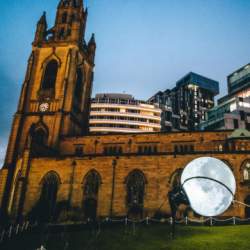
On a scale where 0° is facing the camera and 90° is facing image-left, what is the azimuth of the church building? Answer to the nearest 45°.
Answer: approximately 90°

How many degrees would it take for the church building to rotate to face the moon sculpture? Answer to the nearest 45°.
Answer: approximately 90° to its left
